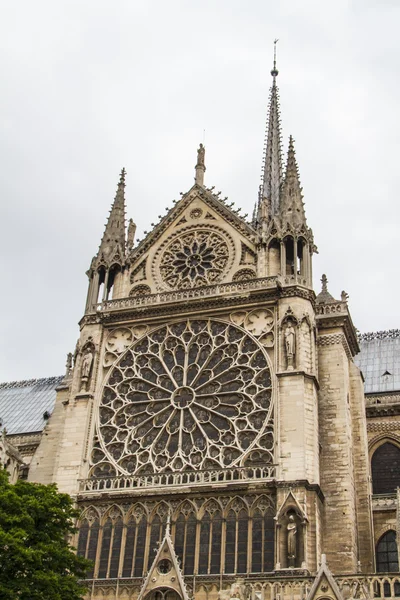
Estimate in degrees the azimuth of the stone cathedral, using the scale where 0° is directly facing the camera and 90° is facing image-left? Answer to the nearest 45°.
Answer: approximately 0°

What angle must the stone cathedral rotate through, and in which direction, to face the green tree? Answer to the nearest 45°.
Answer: approximately 45° to its right
